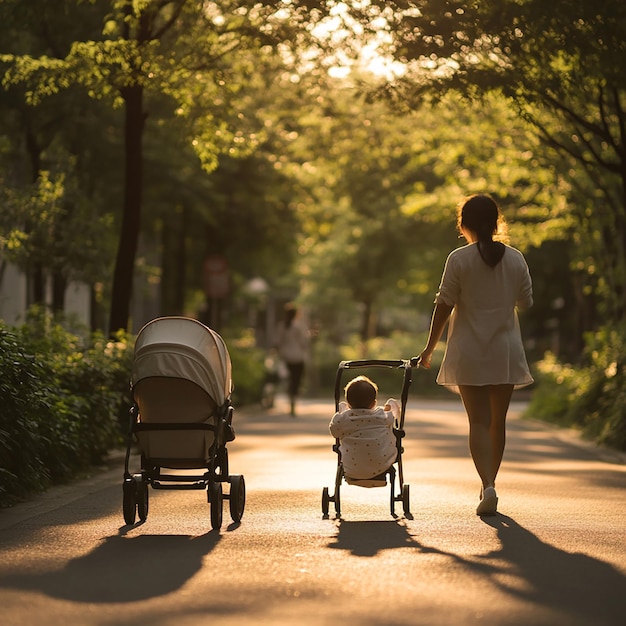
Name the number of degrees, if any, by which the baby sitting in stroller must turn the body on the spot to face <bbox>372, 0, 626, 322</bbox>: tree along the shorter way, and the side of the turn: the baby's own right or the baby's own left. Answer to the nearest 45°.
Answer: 0° — they already face it

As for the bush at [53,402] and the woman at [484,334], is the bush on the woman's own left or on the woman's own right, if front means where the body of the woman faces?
on the woman's own left

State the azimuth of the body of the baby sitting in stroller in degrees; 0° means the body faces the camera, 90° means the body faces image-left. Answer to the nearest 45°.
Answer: approximately 180°

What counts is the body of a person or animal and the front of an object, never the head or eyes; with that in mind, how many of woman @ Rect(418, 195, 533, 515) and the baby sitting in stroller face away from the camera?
2

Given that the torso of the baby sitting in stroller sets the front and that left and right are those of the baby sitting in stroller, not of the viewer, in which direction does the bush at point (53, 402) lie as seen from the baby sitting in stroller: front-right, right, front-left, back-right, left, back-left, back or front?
front-left

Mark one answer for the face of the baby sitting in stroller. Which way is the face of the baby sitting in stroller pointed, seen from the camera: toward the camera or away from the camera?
away from the camera

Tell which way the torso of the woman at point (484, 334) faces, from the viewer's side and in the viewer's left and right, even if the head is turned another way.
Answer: facing away from the viewer

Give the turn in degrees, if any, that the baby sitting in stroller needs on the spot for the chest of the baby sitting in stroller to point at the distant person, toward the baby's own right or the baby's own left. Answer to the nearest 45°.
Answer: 0° — they already face them

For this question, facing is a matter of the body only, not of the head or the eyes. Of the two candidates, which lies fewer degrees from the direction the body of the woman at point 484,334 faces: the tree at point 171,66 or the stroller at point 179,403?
the tree

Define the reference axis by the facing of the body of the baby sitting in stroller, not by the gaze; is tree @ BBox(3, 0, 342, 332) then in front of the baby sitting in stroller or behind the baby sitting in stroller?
in front

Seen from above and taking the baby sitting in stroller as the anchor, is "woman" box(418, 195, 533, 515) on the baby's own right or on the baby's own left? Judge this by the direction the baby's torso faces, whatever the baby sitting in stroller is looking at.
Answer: on the baby's own right

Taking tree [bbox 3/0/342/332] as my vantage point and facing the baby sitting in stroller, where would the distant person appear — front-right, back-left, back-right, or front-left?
back-left
